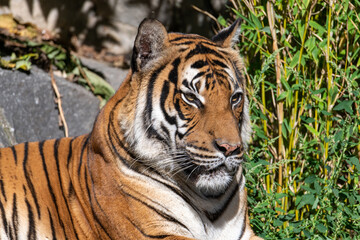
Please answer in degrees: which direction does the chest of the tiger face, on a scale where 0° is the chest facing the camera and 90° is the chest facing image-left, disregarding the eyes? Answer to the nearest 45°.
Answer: approximately 315°

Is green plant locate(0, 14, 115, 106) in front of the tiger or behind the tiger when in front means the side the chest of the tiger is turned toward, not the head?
behind

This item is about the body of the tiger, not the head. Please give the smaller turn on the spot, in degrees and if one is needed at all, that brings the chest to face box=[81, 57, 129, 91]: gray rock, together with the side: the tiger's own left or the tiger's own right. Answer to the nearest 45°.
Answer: approximately 135° to the tiger's own left

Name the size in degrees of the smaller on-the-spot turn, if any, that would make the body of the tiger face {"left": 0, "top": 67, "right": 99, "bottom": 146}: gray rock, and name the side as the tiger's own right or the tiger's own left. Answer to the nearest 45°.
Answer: approximately 180°

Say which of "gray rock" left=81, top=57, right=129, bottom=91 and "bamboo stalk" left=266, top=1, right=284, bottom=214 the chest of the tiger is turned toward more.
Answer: the bamboo stalk

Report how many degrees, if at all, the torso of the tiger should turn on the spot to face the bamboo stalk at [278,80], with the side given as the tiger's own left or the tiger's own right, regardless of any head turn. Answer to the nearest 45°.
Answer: approximately 90° to the tiger's own left
